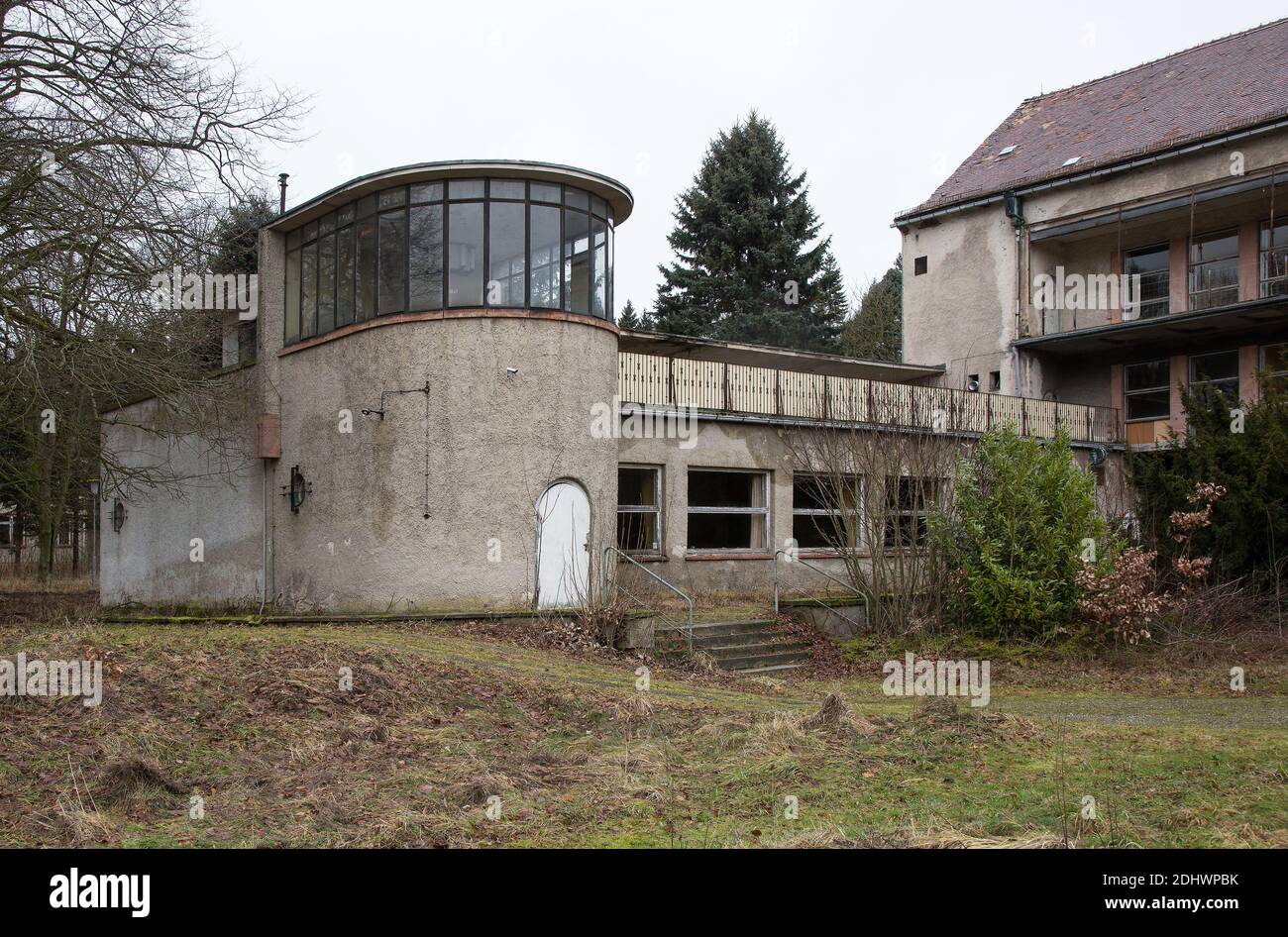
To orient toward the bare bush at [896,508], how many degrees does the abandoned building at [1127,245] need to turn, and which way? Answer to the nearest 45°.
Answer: approximately 45° to its left

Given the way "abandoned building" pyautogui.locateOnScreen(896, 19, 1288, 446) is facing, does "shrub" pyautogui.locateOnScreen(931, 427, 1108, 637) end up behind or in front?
in front

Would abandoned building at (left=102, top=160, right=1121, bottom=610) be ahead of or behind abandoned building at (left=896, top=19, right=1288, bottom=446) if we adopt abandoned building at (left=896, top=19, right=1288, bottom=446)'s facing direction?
ahead

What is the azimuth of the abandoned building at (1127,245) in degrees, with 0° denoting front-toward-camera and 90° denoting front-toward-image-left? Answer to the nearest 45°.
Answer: approximately 45°

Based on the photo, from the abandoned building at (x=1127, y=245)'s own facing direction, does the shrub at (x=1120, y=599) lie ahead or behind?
ahead

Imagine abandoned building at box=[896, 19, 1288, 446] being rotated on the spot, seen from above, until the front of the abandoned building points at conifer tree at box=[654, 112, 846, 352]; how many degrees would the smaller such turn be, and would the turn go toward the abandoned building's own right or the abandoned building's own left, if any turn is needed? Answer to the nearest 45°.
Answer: approximately 90° to the abandoned building's own right
